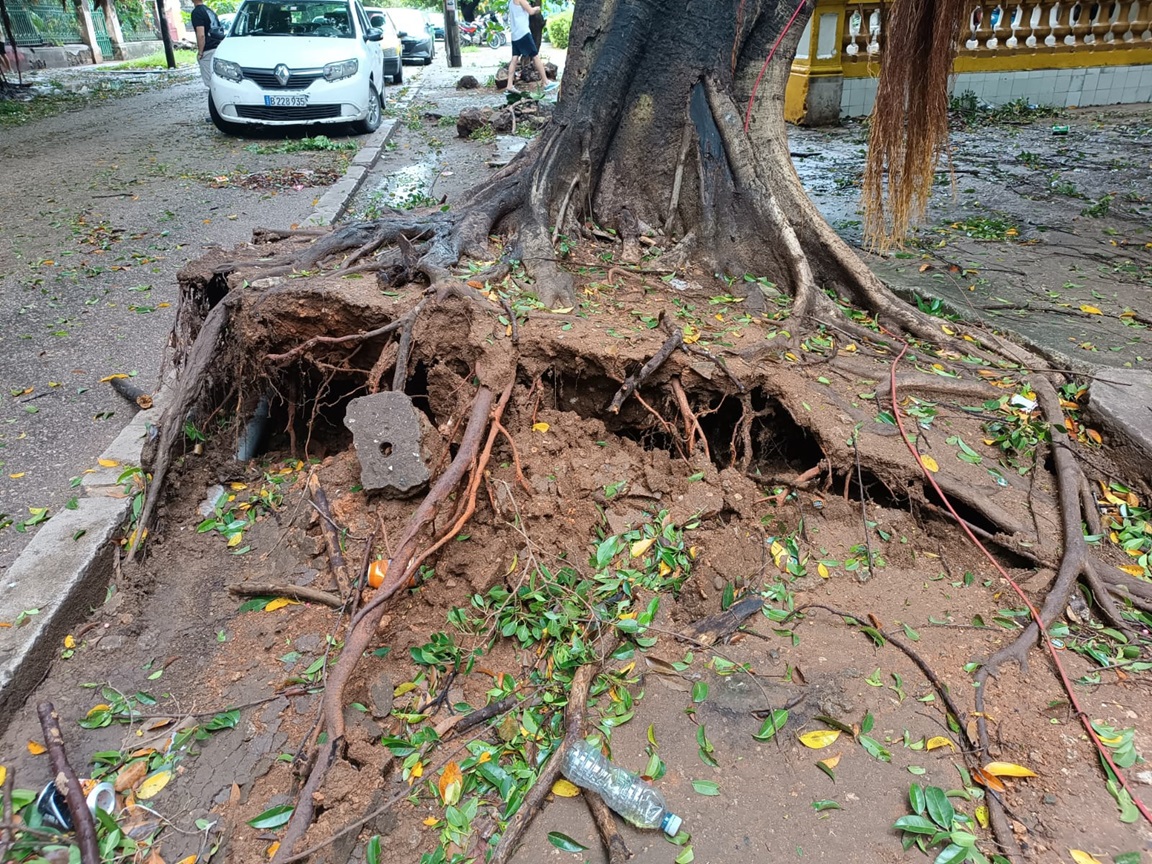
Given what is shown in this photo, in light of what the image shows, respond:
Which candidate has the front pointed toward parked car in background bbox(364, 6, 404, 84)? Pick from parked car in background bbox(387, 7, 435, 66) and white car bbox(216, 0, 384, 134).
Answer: parked car in background bbox(387, 7, 435, 66)

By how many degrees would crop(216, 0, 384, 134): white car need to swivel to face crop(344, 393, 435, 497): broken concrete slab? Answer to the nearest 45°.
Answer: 0° — it already faces it

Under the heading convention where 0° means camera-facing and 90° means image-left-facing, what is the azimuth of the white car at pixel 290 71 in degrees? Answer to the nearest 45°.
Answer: approximately 0°

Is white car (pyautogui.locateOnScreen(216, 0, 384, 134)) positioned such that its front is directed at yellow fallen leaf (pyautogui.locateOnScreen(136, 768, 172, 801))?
yes

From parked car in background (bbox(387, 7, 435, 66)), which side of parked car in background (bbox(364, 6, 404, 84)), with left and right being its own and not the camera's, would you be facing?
back

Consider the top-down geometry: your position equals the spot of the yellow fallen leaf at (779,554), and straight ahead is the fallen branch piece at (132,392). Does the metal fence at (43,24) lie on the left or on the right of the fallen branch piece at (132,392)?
right

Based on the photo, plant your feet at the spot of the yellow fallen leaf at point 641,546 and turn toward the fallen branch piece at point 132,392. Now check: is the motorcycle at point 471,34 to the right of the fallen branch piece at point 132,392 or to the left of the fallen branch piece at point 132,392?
right

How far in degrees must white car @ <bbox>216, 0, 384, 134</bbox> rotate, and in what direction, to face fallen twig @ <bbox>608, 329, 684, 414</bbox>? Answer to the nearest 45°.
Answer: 0° — it already faces it
